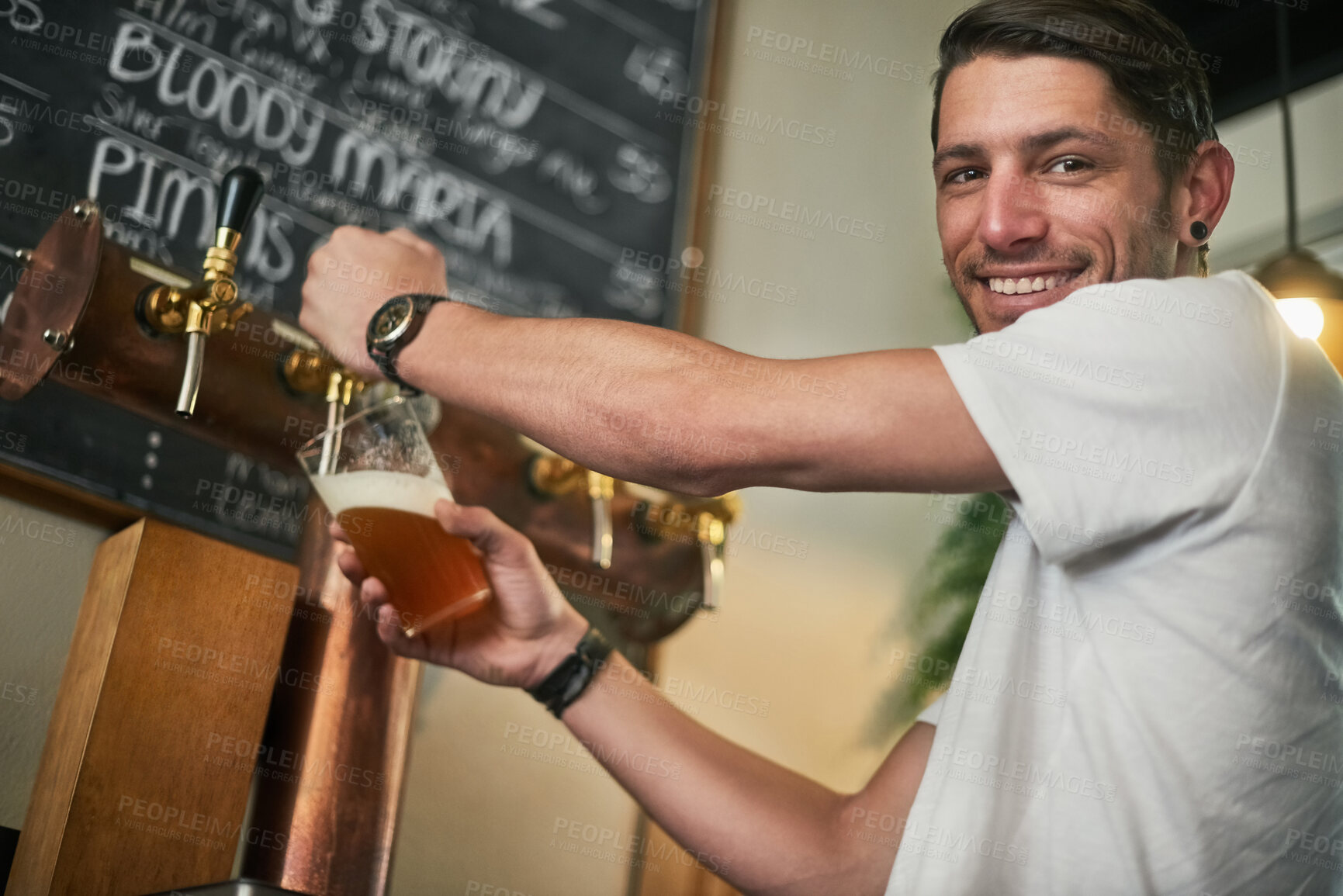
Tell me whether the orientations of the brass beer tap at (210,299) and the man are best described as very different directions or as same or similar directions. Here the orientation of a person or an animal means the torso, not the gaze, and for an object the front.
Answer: very different directions

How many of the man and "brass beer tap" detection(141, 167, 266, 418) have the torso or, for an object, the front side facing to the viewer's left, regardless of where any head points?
1

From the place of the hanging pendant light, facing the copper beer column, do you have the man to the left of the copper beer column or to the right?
left

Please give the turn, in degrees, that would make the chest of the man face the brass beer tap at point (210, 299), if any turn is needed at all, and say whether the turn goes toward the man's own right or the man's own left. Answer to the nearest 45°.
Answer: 0° — they already face it

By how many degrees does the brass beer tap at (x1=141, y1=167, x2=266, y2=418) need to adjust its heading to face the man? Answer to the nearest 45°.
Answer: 0° — it already faces them

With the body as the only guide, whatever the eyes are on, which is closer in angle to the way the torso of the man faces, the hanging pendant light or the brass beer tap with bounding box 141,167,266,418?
the brass beer tap

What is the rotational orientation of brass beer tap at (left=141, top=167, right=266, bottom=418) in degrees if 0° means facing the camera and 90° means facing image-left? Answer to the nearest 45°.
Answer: approximately 315°

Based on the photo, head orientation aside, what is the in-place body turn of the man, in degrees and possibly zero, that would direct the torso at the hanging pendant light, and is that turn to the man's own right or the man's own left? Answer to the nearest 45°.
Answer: approximately 135° to the man's own right

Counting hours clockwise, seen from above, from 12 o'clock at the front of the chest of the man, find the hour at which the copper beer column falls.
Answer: The copper beer column is roughly at 1 o'clock from the man.

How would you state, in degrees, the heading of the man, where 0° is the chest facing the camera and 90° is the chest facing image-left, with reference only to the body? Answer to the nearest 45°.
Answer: approximately 90°
